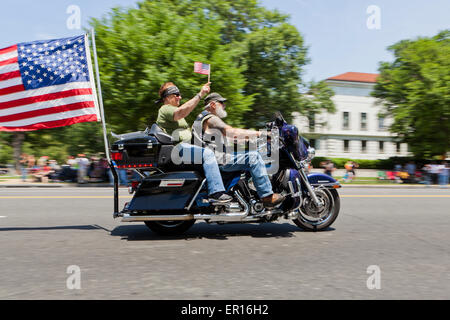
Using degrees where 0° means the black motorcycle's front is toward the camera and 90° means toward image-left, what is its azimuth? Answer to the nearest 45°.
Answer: approximately 270°

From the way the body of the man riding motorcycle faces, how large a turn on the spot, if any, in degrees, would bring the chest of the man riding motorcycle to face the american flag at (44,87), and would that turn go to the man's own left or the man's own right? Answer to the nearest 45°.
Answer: approximately 180°

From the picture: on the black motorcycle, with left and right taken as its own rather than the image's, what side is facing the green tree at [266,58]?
left

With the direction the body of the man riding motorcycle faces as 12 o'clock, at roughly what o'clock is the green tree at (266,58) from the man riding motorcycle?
The green tree is roughly at 9 o'clock from the man riding motorcycle.

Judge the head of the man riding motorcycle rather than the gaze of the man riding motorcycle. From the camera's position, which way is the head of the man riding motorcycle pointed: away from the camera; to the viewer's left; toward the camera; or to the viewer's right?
to the viewer's right

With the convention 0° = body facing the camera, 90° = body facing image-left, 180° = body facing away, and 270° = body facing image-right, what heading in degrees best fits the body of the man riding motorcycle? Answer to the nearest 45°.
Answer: approximately 270°

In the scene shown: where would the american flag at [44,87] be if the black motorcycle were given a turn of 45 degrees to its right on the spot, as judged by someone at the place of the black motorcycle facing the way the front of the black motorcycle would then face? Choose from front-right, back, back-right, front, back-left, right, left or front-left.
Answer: back-right

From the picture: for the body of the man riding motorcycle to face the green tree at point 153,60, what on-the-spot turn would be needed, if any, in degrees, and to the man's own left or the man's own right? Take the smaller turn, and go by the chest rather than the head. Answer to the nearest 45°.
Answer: approximately 90° to the man's own left

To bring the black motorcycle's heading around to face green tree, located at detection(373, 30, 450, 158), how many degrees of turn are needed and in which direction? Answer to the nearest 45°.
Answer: approximately 45° to its left

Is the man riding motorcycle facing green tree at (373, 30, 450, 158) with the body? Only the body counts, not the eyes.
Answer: no

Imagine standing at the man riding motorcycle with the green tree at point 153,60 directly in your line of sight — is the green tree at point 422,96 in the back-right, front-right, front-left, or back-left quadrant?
front-right

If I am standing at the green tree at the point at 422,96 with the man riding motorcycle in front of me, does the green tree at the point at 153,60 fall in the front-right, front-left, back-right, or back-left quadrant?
front-right

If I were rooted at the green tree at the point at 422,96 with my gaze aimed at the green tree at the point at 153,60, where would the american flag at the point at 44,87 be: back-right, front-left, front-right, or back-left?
front-left
